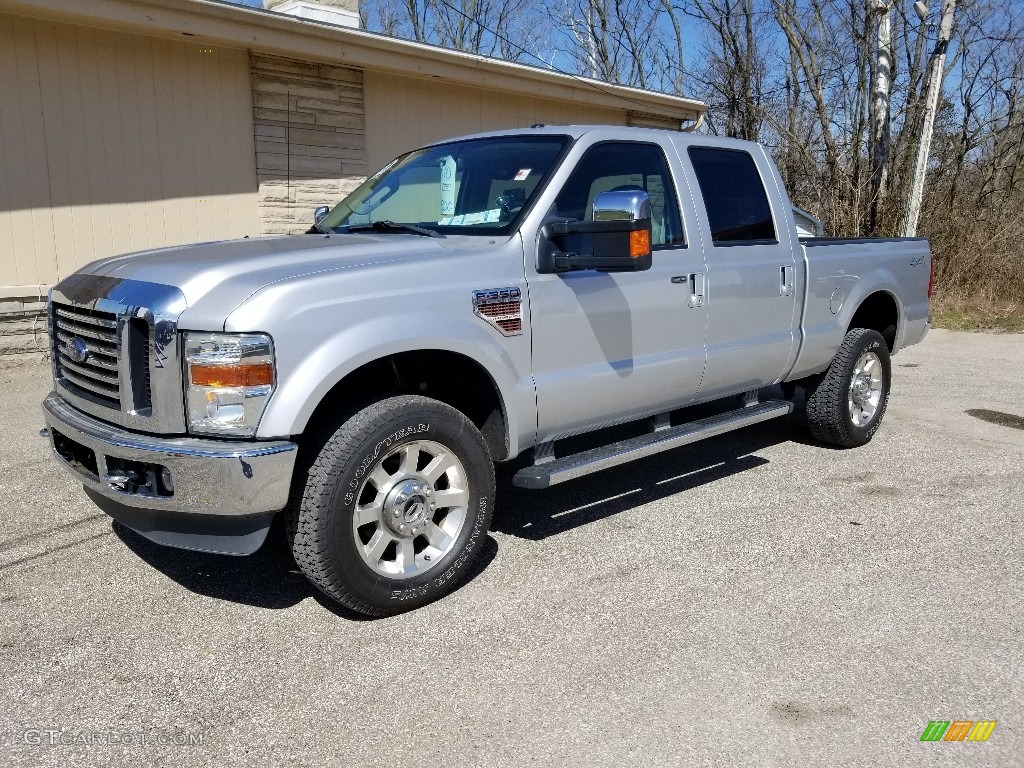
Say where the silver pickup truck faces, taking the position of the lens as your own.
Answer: facing the viewer and to the left of the viewer

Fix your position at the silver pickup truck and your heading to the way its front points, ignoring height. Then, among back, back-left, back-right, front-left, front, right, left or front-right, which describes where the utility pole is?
back

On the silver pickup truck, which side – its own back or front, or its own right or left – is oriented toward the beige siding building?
right
